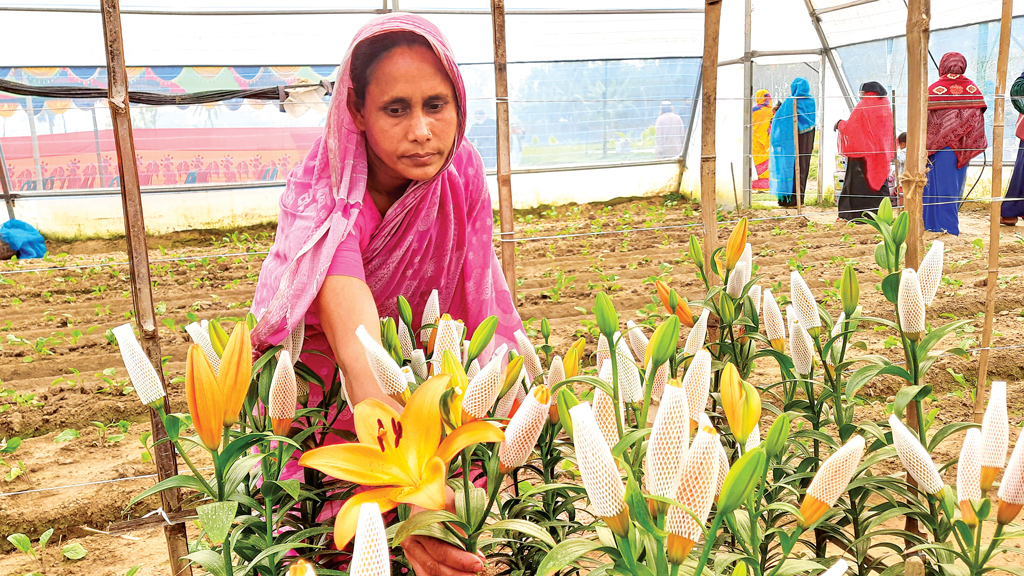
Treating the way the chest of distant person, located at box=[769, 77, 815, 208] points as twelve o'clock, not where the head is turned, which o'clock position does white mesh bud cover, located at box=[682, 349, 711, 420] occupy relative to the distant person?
The white mesh bud cover is roughly at 6 o'clock from the distant person.

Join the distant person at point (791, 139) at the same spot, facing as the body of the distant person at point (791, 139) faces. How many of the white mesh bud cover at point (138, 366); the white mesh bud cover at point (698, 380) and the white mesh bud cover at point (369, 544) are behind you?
3

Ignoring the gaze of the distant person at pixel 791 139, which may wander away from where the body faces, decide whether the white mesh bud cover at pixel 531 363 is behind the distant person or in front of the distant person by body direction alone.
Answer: behind

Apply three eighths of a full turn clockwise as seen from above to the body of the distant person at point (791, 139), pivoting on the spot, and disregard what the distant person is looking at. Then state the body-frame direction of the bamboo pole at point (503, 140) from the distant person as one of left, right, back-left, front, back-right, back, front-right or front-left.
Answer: front-right

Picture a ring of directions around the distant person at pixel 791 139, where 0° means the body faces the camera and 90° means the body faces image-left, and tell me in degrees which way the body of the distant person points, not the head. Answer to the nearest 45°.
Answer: approximately 180°
